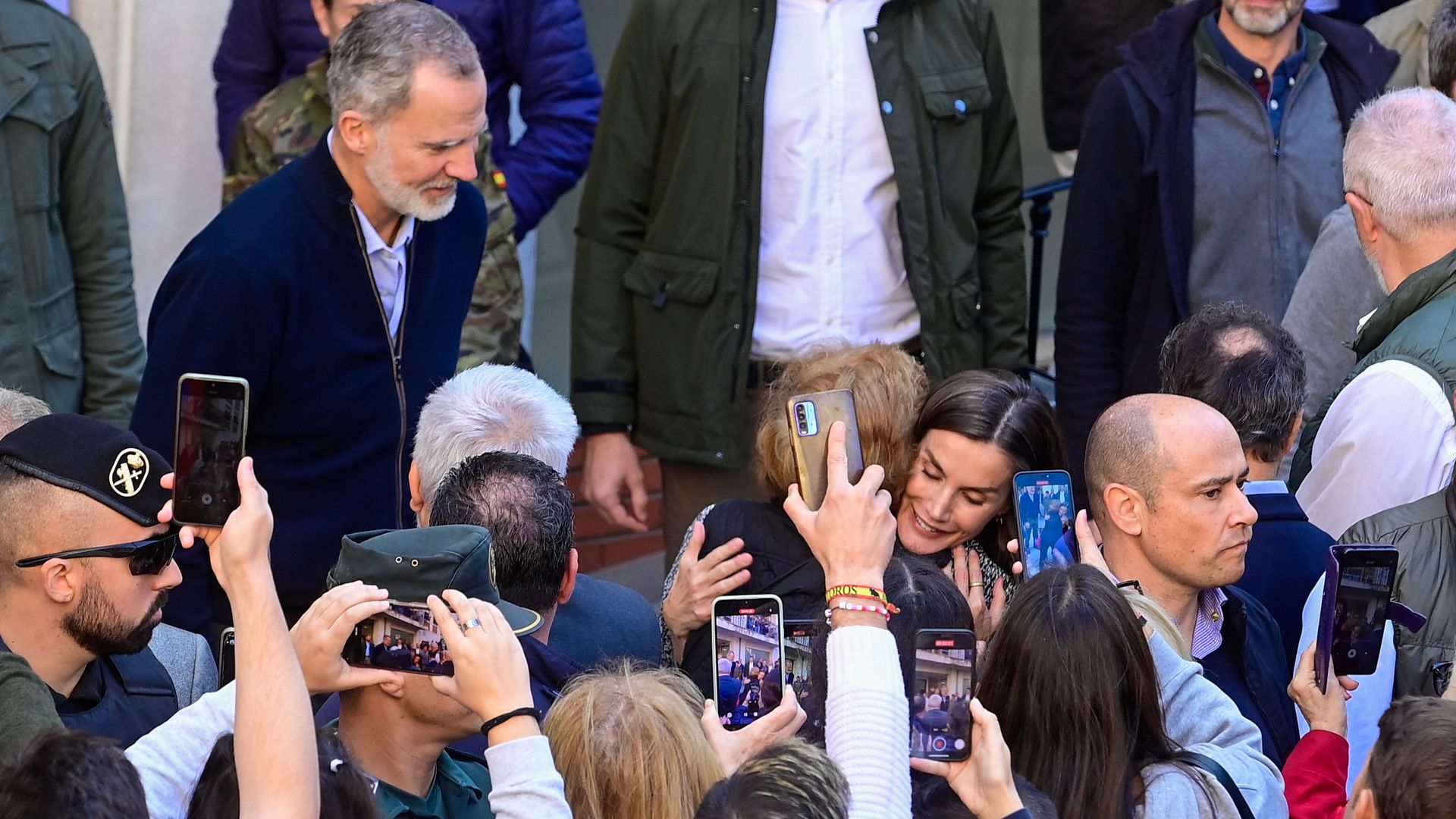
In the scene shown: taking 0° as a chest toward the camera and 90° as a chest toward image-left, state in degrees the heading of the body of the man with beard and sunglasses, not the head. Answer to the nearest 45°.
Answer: approximately 270°

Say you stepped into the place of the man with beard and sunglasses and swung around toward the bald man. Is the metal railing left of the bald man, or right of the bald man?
left

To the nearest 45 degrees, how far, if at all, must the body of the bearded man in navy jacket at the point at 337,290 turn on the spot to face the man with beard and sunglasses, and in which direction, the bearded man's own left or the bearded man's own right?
approximately 90° to the bearded man's own right

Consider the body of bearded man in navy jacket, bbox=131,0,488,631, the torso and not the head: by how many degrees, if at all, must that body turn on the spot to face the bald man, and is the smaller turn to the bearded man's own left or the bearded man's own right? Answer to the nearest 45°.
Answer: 0° — they already face them

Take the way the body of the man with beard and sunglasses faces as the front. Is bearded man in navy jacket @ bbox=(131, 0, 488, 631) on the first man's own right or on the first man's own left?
on the first man's own left

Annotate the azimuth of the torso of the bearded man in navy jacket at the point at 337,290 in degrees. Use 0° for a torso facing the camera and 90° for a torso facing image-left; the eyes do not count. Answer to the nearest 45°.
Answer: approximately 315°

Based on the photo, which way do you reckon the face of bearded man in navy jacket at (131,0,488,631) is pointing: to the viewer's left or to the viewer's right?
to the viewer's right

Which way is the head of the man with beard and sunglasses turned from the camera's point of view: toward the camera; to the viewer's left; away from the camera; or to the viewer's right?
to the viewer's right

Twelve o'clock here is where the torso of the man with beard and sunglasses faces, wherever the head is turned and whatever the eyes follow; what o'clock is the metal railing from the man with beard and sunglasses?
The metal railing is roughly at 11 o'clock from the man with beard and sunglasses.

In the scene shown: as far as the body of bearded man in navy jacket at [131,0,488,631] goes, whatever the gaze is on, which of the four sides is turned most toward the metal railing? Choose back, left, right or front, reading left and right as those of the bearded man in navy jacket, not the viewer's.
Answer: left
